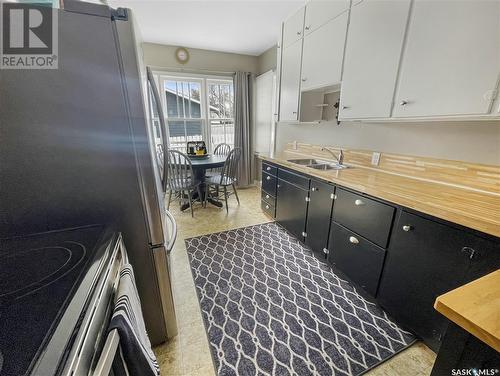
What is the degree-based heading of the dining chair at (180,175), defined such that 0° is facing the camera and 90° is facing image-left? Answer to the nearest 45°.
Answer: approximately 225°

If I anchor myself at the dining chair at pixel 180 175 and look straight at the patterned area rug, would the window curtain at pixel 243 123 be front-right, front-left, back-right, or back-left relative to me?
back-left

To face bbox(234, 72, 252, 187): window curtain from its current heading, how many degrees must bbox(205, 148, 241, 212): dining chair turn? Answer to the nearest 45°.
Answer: approximately 45° to its right

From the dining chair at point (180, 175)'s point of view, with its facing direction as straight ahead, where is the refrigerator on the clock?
The refrigerator is roughly at 5 o'clock from the dining chair.

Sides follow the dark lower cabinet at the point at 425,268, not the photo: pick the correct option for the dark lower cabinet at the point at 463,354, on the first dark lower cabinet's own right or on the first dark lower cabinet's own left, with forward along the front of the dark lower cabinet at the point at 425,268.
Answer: on the first dark lower cabinet's own left

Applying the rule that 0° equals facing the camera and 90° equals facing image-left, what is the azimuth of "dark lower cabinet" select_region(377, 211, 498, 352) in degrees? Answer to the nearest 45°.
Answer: approximately 45°

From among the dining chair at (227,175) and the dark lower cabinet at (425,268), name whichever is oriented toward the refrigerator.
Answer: the dark lower cabinet

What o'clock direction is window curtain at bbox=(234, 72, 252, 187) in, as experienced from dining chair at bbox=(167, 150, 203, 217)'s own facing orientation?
The window curtain is roughly at 12 o'clock from the dining chair.

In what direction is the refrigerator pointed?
to the viewer's right

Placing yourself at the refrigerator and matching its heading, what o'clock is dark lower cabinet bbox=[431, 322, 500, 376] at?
The dark lower cabinet is roughly at 2 o'clock from the refrigerator.

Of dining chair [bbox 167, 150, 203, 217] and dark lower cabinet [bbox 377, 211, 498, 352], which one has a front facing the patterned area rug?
the dark lower cabinet
